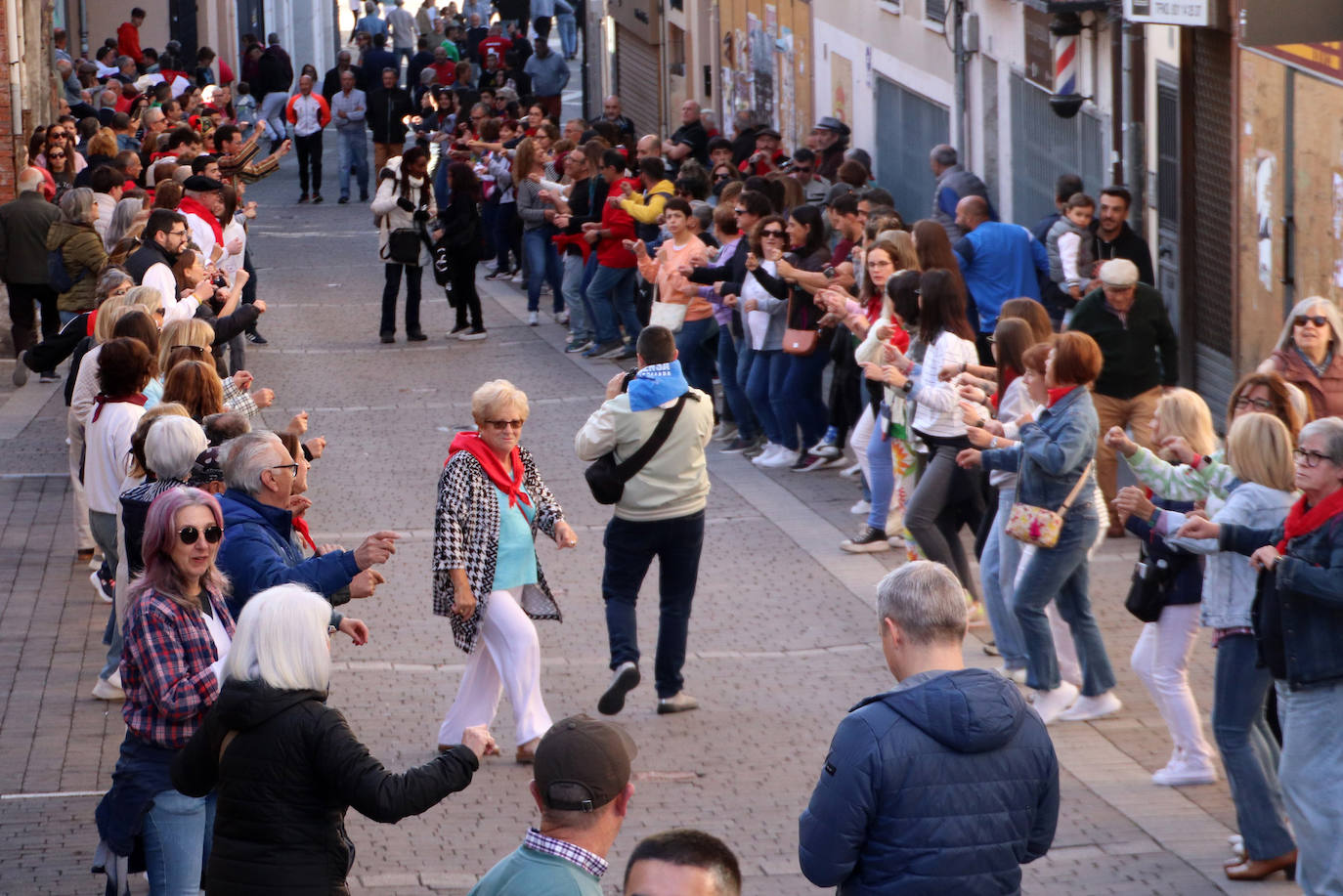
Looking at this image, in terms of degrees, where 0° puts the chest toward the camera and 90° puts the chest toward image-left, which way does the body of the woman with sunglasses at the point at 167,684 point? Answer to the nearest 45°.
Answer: approximately 315°

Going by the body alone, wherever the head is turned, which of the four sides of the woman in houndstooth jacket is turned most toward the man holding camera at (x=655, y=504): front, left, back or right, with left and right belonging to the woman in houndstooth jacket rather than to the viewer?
left

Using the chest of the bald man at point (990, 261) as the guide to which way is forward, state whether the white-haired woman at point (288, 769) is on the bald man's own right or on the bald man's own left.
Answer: on the bald man's own left

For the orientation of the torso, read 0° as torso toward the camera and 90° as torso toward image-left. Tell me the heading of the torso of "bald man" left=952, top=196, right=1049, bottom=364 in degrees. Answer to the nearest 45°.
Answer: approximately 135°

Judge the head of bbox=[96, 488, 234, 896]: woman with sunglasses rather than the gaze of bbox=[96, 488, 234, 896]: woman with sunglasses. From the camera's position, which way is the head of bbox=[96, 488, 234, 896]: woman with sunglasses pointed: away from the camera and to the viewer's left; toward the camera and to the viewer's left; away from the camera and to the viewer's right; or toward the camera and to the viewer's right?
toward the camera and to the viewer's right

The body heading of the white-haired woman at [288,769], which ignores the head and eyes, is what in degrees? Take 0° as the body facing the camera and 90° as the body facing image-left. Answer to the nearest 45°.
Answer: approximately 225°

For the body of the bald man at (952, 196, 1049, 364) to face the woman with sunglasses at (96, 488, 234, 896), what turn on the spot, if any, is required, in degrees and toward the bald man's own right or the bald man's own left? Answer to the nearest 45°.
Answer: approximately 135° to the bald man's own left

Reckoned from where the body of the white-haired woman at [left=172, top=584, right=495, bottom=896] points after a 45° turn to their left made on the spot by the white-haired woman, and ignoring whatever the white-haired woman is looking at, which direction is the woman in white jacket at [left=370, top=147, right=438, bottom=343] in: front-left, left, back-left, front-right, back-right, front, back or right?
front
